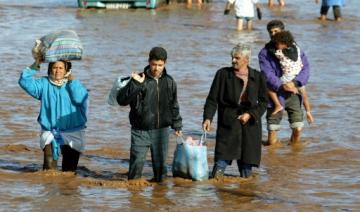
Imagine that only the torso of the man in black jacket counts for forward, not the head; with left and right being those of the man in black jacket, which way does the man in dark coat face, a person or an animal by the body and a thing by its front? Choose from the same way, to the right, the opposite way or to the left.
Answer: the same way

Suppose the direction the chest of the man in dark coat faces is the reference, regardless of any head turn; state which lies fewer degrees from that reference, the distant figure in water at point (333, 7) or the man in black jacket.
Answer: the man in black jacket

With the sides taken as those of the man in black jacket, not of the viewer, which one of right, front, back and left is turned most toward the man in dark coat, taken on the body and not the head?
left

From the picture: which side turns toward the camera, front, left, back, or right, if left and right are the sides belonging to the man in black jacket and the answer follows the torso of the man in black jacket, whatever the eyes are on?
front

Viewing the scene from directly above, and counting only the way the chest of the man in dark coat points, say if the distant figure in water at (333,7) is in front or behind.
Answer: behind

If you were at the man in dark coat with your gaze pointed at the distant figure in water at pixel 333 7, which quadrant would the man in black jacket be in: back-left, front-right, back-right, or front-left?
back-left

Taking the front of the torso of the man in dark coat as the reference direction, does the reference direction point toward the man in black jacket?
no

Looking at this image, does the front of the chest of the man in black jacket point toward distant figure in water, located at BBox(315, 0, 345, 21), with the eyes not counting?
no

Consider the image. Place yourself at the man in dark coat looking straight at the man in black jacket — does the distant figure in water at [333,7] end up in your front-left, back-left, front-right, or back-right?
back-right

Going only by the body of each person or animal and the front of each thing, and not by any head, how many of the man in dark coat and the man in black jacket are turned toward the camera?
2

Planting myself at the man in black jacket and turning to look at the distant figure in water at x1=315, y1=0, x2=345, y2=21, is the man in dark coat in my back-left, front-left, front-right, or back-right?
front-right
